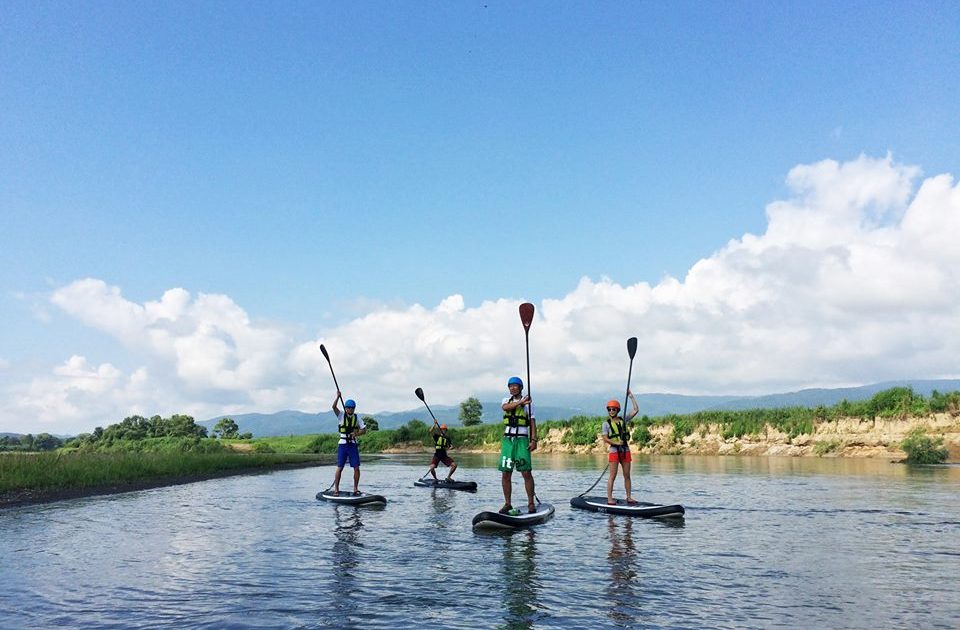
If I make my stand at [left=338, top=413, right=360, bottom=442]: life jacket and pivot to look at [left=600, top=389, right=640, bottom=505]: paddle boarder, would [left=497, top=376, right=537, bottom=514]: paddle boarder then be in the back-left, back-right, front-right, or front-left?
front-right

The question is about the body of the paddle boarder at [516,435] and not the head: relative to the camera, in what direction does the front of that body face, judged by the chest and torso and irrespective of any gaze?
toward the camera

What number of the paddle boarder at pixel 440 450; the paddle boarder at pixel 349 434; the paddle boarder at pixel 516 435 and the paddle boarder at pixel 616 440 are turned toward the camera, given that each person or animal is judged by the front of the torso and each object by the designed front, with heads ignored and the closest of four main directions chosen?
4

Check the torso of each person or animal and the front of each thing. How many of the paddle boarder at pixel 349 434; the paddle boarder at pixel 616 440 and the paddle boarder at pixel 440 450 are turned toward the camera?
3

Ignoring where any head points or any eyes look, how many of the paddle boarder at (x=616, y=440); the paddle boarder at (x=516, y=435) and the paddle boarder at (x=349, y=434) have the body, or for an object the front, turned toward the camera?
3

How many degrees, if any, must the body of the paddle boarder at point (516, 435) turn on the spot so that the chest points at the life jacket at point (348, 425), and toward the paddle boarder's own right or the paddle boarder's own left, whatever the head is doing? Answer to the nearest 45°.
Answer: approximately 135° to the paddle boarder's own right

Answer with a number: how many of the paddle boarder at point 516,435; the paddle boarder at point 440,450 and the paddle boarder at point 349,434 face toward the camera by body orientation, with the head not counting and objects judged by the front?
3

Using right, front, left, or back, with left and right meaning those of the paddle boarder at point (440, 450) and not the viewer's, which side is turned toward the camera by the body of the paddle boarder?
front

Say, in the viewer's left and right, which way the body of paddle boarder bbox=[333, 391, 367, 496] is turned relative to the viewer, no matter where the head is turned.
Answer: facing the viewer

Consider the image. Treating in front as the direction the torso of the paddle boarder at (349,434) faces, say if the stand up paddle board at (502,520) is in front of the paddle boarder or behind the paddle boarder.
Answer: in front

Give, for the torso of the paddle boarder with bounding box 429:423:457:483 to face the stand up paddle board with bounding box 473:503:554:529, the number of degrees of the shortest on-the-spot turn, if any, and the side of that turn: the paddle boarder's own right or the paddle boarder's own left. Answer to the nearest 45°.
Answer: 0° — they already face it

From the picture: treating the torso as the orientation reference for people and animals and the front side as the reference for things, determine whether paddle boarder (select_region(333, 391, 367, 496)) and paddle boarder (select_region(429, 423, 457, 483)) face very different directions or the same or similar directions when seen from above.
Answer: same or similar directions

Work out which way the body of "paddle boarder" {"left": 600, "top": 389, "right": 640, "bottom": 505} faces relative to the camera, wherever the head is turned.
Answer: toward the camera
